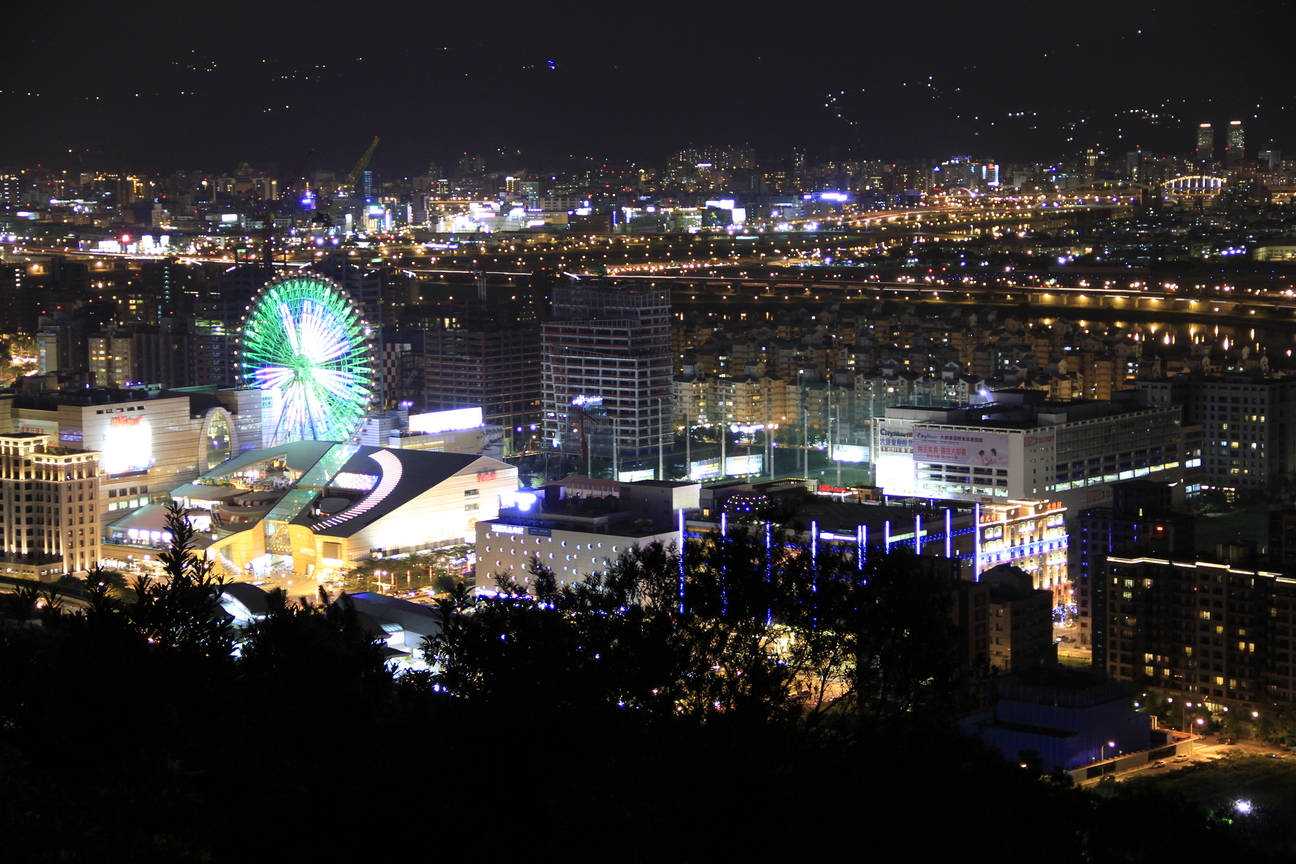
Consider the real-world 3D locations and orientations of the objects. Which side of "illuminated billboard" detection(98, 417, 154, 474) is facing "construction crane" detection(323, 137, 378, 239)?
back

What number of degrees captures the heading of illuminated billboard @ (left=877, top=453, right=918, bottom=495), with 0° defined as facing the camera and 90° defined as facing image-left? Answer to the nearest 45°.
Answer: approximately 0°

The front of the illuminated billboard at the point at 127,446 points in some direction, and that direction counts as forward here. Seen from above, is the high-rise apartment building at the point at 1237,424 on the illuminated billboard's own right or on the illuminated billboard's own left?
on the illuminated billboard's own left

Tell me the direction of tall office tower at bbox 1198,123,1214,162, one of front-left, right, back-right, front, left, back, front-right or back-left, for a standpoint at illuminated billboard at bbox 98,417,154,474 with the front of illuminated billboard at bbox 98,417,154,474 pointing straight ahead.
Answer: back-left

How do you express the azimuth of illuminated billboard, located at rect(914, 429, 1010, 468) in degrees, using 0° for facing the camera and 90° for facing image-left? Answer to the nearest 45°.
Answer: approximately 0°

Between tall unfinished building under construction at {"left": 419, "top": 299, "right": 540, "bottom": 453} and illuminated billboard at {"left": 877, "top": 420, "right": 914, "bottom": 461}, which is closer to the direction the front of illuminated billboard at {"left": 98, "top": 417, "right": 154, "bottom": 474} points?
the illuminated billboard
